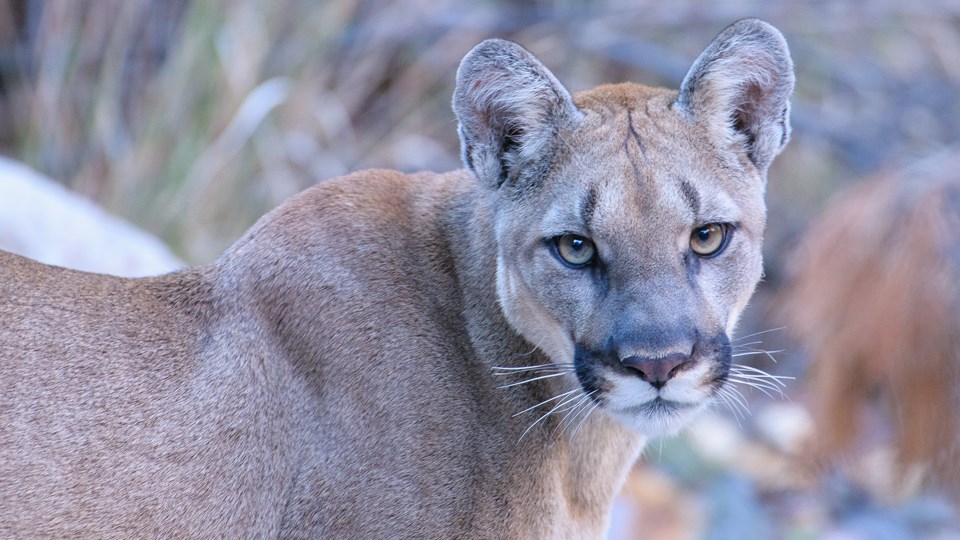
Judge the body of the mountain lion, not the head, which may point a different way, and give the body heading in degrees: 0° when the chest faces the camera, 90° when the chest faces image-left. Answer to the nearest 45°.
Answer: approximately 270°
